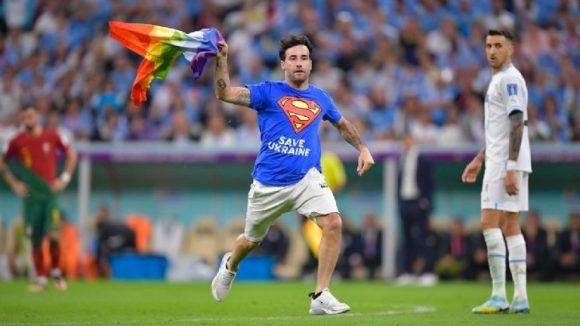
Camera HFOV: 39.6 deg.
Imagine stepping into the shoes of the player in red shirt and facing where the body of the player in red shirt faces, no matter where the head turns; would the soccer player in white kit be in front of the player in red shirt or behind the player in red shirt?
in front

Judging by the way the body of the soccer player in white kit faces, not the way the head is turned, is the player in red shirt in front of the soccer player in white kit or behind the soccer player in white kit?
in front

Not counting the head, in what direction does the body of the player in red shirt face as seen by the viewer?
toward the camera

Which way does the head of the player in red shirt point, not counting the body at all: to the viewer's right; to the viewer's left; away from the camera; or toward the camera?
toward the camera

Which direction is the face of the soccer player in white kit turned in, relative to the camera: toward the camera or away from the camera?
toward the camera
